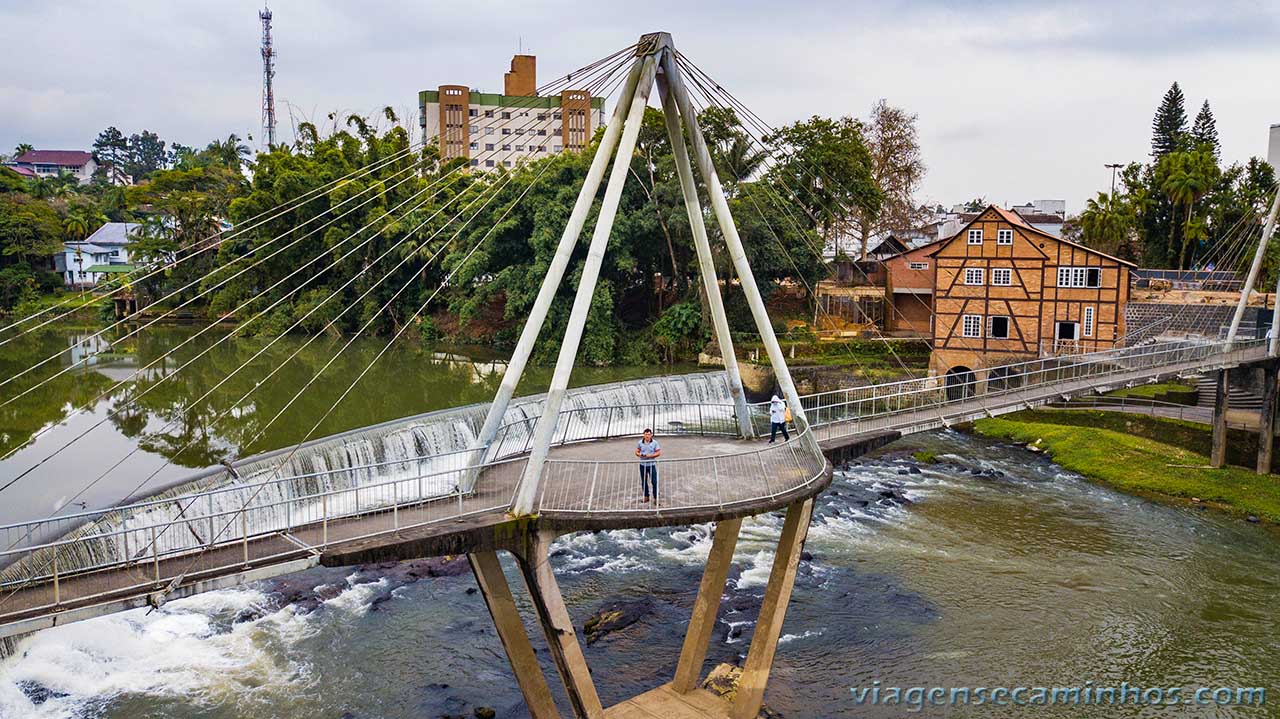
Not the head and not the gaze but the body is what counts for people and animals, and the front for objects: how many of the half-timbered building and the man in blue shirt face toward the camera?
2

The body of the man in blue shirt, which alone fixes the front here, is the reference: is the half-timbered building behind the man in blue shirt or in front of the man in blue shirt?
behind

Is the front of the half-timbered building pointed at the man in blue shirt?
yes

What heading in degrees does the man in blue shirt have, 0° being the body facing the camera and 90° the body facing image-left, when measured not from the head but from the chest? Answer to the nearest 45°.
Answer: approximately 0°

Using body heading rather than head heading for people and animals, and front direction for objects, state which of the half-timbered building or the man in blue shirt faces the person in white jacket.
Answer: the half-timbered building
